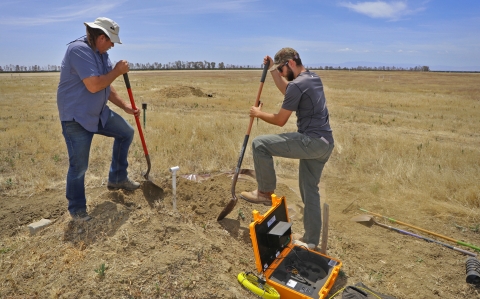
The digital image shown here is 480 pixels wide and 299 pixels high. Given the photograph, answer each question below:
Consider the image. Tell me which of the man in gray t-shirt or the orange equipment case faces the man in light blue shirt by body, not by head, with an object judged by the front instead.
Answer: the man in gray t-shirt

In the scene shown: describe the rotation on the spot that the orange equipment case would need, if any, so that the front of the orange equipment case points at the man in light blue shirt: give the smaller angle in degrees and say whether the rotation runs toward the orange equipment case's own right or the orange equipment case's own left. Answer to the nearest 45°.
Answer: approximately 135° to the orange equipment case's own right

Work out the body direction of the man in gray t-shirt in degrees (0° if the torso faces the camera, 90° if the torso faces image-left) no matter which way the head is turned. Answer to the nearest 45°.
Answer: approximately 90°

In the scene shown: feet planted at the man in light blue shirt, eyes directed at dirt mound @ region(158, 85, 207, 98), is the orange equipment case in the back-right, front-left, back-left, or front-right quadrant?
back-right

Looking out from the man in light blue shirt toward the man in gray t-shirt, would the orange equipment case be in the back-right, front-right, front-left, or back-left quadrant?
front-right

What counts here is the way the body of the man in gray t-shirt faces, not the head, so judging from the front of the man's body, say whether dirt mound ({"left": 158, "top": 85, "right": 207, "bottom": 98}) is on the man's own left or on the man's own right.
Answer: on the man's own right

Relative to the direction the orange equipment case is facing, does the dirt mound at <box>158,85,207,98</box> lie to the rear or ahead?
to the rear

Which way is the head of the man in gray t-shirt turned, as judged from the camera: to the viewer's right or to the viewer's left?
to the viewer's left

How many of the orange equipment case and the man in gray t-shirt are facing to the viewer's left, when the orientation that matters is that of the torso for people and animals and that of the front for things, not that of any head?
1

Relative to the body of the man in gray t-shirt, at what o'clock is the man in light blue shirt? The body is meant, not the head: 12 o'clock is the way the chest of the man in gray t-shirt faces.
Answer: The man in light blue shirt is roughly at 12 o'clock from the man in gray t-shirt.

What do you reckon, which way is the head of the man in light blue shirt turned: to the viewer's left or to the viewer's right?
to the viewer's right
